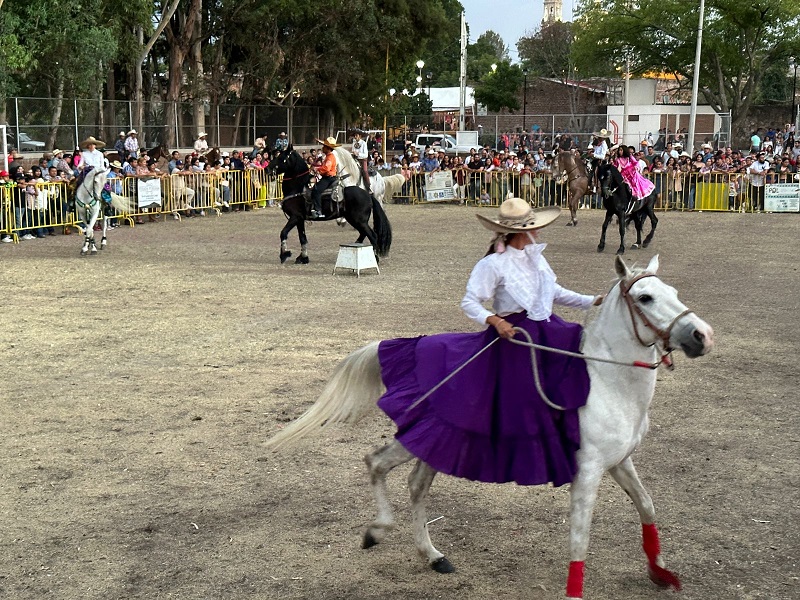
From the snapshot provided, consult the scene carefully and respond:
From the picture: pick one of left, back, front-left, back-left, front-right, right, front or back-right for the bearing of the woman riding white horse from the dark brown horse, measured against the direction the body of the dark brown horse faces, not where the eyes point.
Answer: front-left

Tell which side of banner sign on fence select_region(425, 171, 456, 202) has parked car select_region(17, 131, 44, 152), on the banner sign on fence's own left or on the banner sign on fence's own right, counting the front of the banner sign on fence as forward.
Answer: on the banner sign on fence's own right

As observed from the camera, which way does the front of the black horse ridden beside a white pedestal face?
facing to the left of the viewer

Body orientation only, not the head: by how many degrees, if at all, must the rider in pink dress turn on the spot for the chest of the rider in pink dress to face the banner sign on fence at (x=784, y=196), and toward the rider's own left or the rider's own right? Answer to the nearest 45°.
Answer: approximately 180°

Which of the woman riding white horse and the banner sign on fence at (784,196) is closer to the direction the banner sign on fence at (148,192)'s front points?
the woman riding white horse

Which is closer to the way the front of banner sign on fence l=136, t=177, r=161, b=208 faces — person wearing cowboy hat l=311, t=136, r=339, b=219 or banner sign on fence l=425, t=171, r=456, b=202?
the person wearing cowboy hat

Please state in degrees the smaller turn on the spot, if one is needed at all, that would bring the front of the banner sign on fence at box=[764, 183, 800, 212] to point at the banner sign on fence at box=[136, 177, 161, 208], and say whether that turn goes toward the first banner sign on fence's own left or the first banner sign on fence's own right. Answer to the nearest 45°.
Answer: approximately 45° to the first banner sign on fence's own right

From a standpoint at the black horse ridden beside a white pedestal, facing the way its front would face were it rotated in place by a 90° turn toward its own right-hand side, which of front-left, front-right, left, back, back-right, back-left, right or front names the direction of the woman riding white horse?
back

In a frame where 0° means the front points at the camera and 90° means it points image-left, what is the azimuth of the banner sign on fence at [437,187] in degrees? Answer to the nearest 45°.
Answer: approximately 0°
